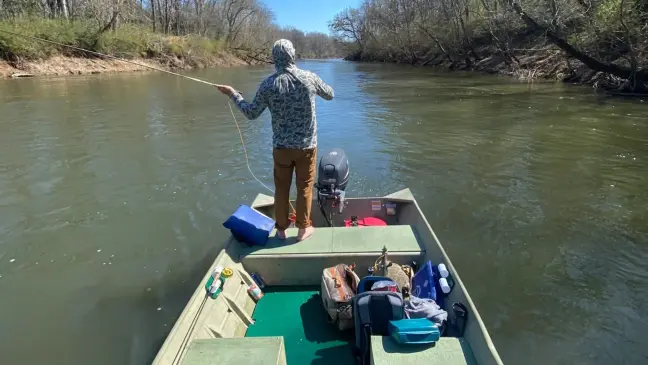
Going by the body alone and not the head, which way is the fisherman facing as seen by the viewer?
away from the camera

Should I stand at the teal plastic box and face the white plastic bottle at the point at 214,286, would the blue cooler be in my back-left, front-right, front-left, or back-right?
front-right

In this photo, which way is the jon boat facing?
toward the camera
